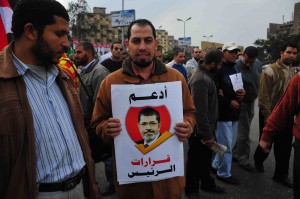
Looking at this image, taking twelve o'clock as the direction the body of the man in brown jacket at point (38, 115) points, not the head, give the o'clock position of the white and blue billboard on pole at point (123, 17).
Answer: The white and blue billboard on pole is roughly at 8 o'clock from the man in brown jacket.

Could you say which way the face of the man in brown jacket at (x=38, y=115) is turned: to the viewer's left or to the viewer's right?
to the viewer's right

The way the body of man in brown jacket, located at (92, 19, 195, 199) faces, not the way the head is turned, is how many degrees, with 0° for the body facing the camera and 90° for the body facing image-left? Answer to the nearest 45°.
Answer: approximately 0°

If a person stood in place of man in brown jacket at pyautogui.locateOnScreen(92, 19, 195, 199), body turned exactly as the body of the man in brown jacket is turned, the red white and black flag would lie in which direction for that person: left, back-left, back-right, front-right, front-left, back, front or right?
back-right

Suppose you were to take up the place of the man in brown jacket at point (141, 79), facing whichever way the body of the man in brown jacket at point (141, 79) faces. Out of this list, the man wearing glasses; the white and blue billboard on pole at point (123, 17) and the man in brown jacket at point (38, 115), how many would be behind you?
2

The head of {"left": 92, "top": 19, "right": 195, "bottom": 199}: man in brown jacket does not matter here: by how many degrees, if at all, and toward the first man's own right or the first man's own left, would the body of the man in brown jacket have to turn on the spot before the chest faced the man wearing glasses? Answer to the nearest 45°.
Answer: approximately 180°

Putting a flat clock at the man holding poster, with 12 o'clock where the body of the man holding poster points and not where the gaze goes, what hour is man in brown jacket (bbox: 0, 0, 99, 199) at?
The man in brown jacket is roughly at 2 o'clock from the man holding poster.

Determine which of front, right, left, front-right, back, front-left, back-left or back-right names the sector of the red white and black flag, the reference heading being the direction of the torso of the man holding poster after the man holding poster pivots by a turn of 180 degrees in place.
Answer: front-left

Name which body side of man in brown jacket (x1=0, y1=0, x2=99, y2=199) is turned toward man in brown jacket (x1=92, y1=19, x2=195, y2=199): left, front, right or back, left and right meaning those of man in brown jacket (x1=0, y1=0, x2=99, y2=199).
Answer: left

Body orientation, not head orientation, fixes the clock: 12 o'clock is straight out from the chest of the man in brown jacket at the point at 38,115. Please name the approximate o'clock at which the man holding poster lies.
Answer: The man holding poster is roughly at 10 o'clock from the man in brown jacket.

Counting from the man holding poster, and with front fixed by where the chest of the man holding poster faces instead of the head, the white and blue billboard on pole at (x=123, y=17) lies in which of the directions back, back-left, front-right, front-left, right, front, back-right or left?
back

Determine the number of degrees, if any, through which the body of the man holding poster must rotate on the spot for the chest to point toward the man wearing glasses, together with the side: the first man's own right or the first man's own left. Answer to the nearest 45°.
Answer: approximately 180°
